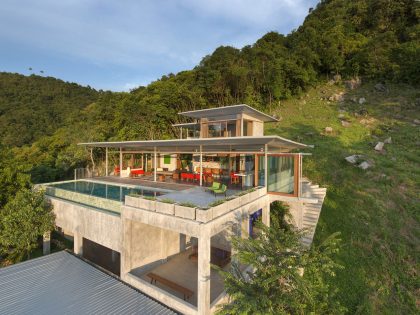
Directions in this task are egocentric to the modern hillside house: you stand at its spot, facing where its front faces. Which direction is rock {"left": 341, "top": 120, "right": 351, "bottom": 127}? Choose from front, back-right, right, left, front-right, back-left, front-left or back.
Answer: back

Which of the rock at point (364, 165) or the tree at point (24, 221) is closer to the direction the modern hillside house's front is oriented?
the tree

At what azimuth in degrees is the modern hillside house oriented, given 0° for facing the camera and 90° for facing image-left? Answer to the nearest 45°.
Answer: approximately 45°

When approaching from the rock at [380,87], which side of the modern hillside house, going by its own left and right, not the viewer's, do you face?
back

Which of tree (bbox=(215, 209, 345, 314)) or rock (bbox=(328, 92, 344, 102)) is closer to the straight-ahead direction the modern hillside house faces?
the tree

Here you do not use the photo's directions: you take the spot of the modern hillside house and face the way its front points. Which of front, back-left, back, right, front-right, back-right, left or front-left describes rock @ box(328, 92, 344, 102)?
back

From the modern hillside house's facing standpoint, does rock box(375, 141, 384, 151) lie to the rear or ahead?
to the rear

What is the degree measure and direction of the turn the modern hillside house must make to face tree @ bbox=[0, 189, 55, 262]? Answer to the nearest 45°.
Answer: approximately 45° to its right
